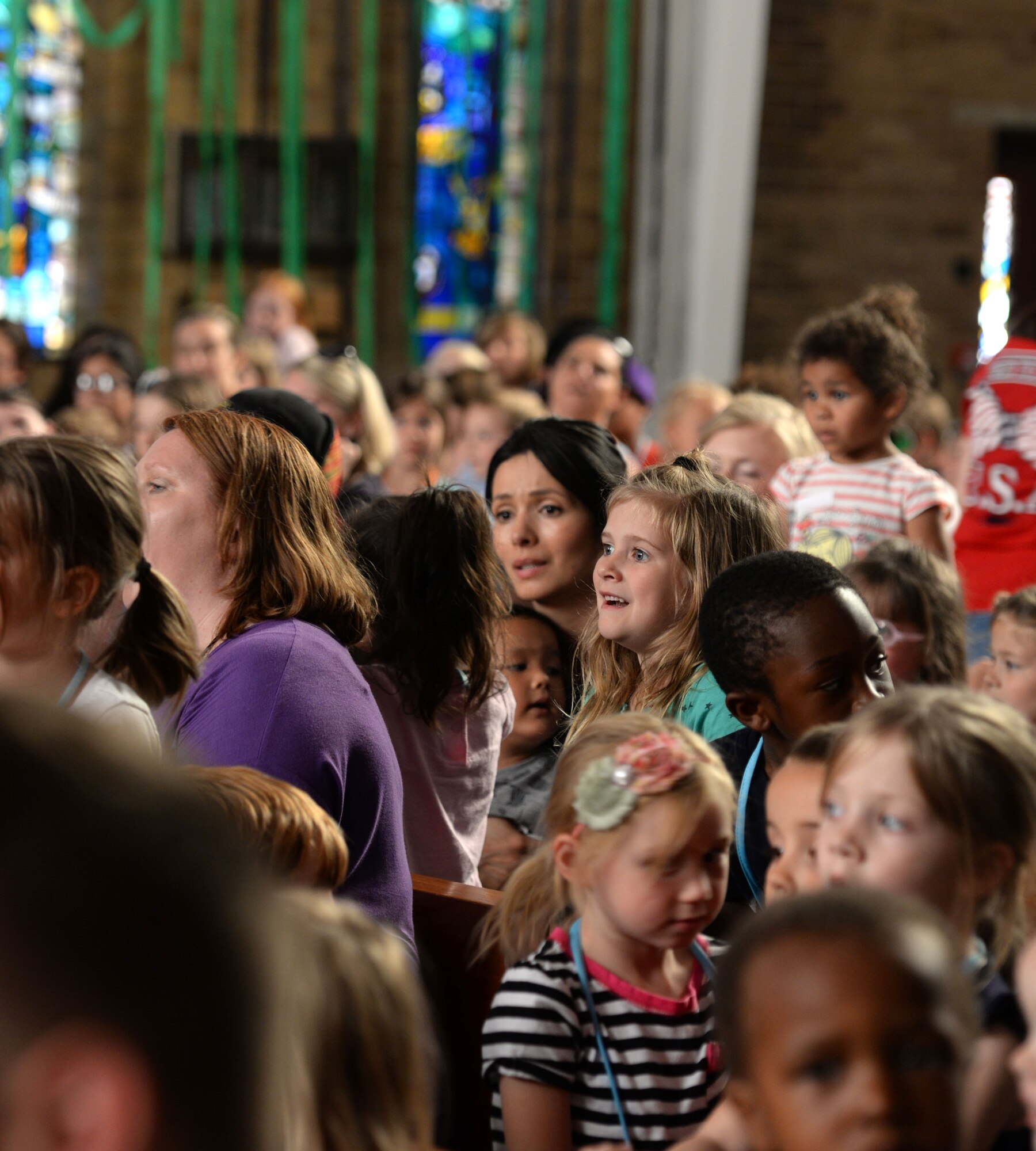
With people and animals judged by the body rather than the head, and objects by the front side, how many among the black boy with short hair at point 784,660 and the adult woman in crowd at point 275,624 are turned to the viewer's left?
1

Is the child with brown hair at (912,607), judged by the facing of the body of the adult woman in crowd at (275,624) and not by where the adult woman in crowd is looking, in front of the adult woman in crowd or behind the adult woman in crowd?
behind

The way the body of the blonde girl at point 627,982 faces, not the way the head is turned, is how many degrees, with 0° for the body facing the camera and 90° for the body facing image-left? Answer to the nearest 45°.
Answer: approximately 315°

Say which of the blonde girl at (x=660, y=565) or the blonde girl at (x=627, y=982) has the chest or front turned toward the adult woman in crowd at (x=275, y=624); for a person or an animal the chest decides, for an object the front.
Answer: the blonde girl at (x=660, y=565)

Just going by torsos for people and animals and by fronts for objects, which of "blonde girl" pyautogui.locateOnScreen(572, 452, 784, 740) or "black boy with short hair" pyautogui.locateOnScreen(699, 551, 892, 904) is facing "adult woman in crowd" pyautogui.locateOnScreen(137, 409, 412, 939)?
the blonde girl

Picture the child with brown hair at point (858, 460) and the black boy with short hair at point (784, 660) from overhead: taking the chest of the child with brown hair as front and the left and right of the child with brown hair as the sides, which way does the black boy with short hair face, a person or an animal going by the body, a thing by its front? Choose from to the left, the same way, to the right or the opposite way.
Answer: to the left

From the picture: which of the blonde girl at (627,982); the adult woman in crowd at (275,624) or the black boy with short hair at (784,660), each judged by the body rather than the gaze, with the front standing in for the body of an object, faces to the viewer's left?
the adult woman in crowd
